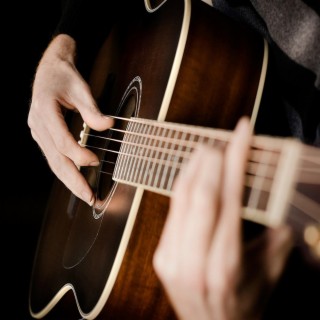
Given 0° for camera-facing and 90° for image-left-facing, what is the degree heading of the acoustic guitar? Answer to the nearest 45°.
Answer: approximately 45°
